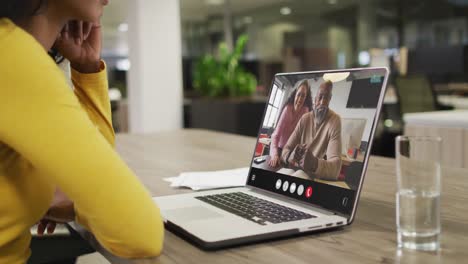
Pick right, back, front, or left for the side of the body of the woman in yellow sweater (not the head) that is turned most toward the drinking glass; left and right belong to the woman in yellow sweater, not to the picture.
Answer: front

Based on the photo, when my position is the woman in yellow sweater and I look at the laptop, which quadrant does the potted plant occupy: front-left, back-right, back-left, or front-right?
front-left

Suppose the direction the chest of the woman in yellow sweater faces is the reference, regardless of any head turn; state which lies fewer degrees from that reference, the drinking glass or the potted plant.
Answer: the drinking glass

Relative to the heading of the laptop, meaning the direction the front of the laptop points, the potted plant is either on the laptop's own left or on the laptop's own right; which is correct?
on the laptop's own right

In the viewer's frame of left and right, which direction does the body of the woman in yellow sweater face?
facing to the right of the viewer

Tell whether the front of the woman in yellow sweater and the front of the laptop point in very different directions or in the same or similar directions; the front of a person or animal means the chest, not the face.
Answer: very different directions

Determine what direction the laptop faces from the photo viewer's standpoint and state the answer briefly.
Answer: facing the viewer and to the left of the viewer

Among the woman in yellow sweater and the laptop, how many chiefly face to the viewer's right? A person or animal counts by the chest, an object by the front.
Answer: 1
